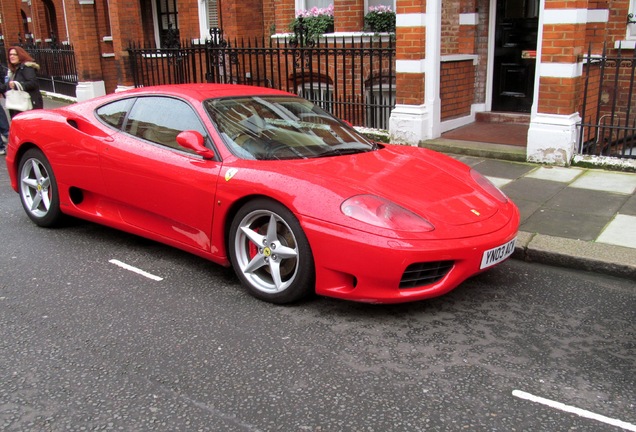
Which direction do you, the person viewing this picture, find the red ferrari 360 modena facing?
facing the viewer and to the right of the viewer

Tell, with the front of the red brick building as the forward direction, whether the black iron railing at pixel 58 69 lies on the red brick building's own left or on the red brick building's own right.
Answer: on the red brick building's own right

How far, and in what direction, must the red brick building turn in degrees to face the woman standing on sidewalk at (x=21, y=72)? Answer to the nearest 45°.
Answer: approximately 45° to its right

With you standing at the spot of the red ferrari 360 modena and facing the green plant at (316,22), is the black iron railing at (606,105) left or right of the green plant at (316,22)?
right

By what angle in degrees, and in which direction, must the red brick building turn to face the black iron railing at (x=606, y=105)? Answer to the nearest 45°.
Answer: approximately 90° to its left

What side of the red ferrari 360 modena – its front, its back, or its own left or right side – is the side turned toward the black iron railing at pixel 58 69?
back

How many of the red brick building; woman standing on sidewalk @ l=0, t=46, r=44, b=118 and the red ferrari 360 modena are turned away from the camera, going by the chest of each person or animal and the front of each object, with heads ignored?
0

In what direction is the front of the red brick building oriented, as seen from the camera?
facing the viewer and to the left of the viewer

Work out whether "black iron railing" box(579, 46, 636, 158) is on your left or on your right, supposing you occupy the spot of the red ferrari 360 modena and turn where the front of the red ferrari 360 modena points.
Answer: on your left

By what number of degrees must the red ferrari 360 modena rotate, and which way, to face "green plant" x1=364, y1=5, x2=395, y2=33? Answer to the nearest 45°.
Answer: approximately 135° to its left

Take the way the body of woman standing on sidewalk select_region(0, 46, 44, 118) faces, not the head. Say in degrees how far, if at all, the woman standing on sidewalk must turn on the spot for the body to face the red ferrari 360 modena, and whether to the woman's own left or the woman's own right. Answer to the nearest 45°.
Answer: approximately 45° to the woman's own left

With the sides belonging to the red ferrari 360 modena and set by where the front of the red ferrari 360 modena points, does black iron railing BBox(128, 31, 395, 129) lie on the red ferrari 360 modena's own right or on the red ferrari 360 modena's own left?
on the red ferrari 360 modena's own left

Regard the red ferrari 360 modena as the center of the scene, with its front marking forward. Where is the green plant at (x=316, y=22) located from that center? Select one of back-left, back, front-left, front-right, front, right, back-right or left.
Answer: back-left
